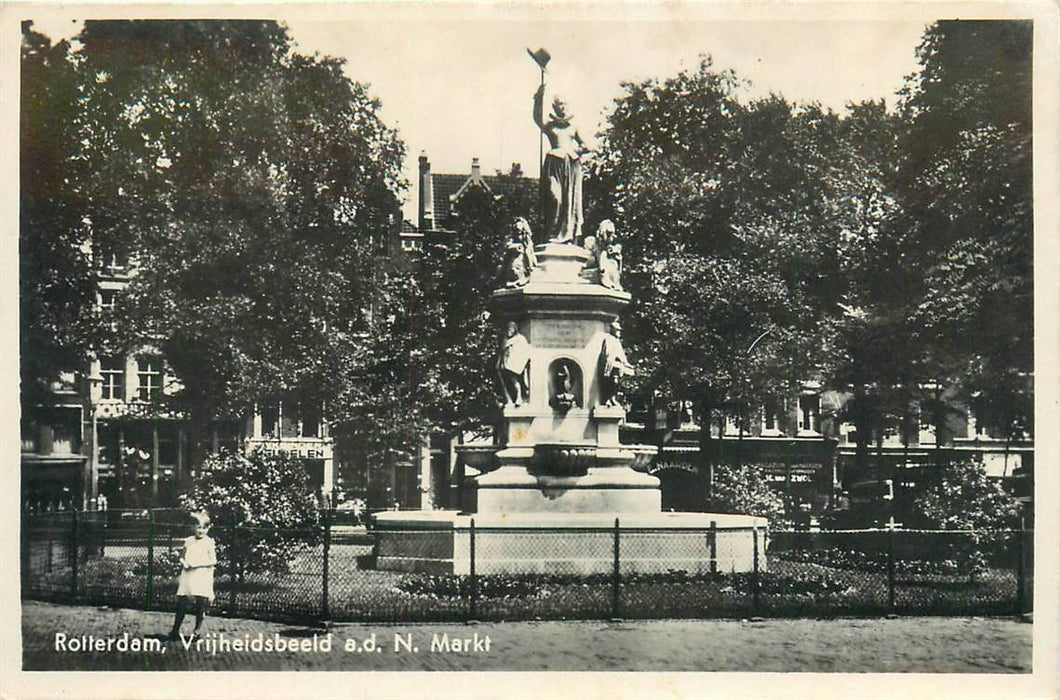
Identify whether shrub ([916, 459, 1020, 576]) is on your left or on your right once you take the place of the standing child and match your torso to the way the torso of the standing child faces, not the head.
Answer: on your left

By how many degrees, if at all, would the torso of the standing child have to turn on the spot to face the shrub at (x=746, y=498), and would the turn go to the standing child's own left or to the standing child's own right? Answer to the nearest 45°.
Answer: approximately 135° to the standing child's own left

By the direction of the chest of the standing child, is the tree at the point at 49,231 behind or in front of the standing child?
behind

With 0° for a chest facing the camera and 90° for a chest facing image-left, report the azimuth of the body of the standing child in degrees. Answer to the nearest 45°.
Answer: approximately 0°

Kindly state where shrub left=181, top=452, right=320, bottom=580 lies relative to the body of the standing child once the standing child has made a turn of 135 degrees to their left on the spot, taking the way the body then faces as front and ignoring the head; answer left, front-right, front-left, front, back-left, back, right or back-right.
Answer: front-left

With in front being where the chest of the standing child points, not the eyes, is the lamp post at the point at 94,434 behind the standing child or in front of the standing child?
behind

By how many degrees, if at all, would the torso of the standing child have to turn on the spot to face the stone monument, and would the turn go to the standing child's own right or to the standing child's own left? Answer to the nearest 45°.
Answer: approximately 135° to the standing child's own left
